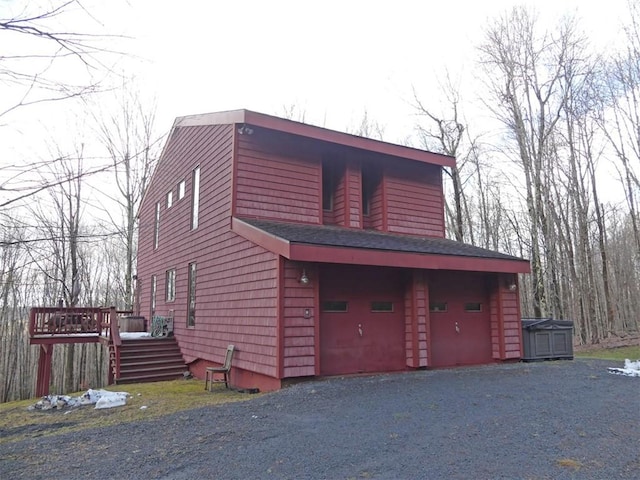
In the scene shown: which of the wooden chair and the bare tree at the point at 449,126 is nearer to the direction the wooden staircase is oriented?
the wooden chair

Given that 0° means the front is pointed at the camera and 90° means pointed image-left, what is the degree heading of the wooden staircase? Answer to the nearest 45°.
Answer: approximately 0°

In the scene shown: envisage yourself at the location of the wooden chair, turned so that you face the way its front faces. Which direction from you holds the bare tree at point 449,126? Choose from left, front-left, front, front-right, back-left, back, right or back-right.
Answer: back-right

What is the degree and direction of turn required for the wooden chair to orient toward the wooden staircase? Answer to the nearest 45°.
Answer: approximately 45° to its right

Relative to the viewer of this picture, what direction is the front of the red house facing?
facing the viewer and to the right of the viewer

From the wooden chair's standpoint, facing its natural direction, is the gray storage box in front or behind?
behind

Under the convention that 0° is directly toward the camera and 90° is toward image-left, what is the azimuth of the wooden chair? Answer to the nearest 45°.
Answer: approximately 90°

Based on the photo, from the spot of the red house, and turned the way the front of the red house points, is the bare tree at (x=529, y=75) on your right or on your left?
on your left

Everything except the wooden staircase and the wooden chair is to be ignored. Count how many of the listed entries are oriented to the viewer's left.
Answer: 1

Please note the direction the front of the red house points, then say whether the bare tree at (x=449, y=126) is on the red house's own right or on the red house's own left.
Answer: on the red house's own left

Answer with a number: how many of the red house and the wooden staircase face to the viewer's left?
0

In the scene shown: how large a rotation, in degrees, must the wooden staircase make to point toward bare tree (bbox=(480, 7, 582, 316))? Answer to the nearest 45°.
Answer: approximately 90° to its left
